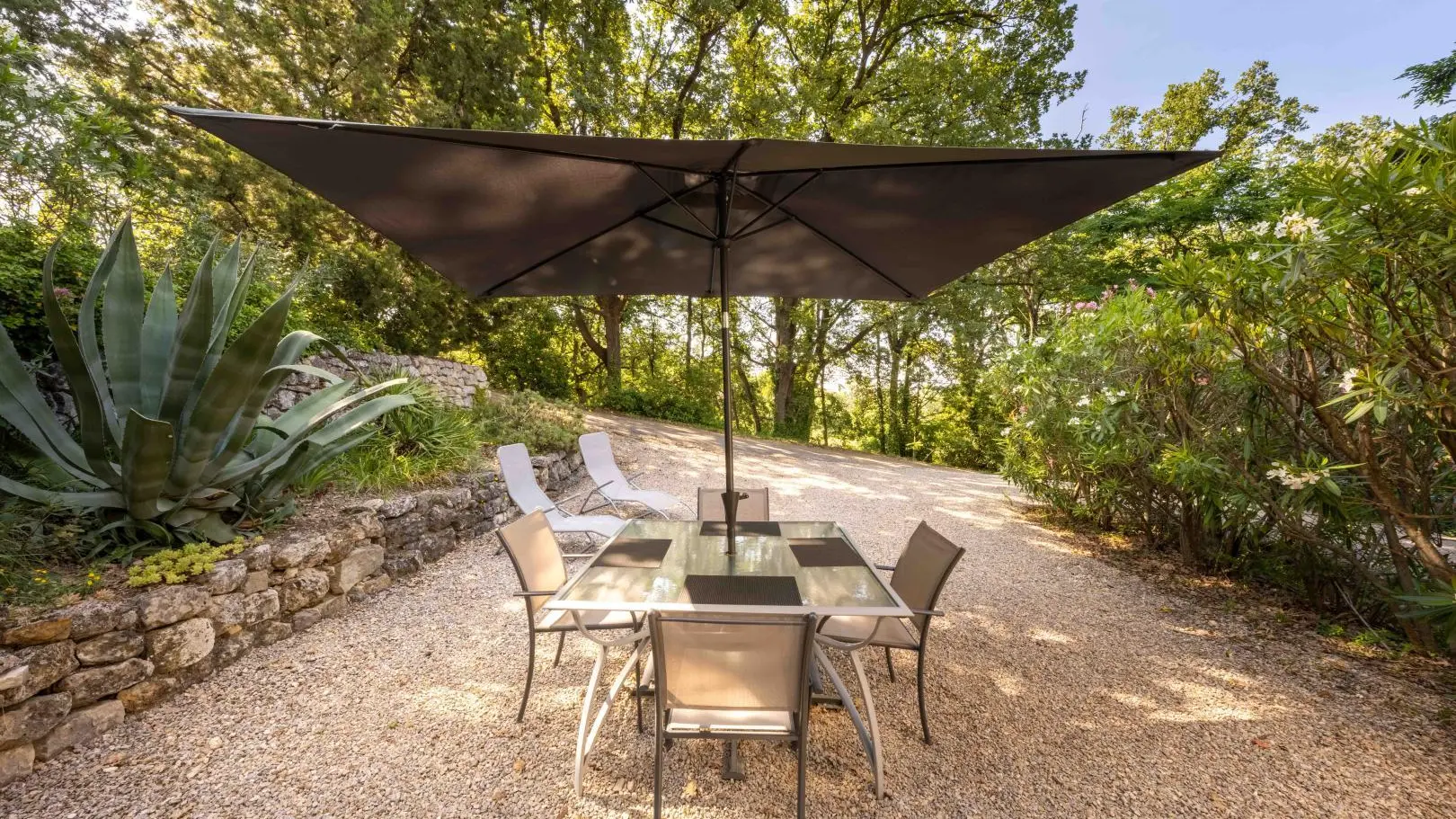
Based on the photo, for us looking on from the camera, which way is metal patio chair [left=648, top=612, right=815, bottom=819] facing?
facing away from the viewer

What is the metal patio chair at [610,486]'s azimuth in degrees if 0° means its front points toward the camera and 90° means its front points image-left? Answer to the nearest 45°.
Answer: approximately 315°

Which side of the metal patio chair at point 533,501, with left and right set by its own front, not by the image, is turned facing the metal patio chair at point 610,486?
left

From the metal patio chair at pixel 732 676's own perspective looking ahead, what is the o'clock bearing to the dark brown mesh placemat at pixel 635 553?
The dark brown mesh placemat is roughly at 11 o'clock from the metal patio chair.

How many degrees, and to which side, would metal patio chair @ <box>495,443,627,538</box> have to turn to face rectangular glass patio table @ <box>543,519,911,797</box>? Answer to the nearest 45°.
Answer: approximately 45° to its right

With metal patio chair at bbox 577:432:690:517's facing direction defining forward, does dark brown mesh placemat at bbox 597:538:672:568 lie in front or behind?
in front

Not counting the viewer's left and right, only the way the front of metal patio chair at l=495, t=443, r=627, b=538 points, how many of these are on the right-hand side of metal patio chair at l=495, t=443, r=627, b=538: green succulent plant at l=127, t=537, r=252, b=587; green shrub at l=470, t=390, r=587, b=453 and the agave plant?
2

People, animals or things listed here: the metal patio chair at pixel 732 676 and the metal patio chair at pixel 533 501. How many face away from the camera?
1

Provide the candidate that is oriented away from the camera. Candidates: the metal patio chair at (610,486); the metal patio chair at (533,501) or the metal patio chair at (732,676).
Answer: the metal patio chair at (732,676)
